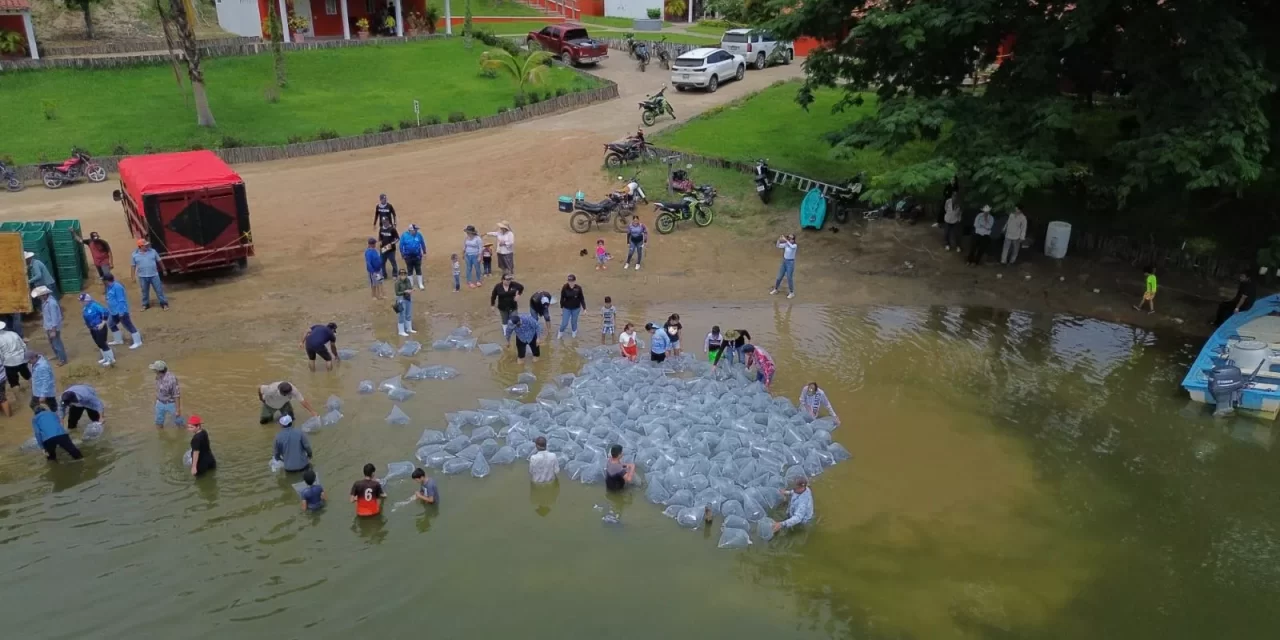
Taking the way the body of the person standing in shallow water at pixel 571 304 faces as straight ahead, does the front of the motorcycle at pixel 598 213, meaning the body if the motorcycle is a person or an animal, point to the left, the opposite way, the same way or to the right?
to the left

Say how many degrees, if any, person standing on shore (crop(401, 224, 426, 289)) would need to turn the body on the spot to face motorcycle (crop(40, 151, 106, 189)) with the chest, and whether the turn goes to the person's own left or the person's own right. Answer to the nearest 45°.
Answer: approximately 135° to the person's own right

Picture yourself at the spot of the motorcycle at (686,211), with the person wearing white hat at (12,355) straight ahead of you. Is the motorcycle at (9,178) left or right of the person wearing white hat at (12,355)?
right

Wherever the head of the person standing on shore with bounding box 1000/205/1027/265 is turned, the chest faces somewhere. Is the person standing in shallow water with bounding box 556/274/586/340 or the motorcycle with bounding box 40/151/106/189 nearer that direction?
the person standing in shallow water

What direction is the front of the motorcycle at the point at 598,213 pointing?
to the viewer's right

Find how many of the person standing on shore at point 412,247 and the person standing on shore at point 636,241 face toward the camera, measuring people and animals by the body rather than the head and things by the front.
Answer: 2

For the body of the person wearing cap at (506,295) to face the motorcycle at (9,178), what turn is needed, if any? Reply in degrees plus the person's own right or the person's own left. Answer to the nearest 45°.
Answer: approximately 135° to the person's own right

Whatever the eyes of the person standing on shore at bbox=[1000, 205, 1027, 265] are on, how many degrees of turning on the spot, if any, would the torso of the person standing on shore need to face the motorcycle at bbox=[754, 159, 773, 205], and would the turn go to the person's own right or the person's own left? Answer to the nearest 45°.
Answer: approximately 45° to the person's own right

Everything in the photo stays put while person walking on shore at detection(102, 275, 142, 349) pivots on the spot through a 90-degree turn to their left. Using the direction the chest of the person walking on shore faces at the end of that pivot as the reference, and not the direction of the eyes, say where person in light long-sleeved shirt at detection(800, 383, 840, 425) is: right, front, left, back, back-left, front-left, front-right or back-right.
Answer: front-left
